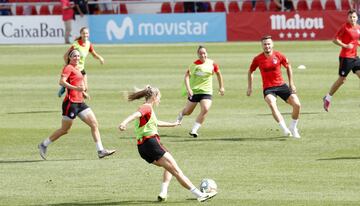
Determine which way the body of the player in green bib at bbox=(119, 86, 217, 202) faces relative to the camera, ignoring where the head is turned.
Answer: to the viewer's right

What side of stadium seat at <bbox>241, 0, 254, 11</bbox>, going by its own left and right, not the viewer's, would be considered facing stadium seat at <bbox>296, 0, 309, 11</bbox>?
left

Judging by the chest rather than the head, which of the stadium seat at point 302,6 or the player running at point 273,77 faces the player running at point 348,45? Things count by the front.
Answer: the stadium seat

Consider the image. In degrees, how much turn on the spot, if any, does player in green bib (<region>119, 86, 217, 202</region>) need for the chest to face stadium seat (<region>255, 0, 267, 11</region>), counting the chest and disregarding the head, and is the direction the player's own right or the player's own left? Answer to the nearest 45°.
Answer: approximately 90° to the player's own left

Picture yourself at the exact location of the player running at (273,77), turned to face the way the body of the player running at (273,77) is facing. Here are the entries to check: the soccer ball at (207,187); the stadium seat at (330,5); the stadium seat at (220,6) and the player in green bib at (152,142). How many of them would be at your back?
2

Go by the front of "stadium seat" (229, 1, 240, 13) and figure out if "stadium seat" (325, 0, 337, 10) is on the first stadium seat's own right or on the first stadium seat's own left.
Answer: on the first stadium seat's own left

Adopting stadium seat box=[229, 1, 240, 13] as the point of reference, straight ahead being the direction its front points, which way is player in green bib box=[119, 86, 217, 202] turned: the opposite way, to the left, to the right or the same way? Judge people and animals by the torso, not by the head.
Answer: to the left

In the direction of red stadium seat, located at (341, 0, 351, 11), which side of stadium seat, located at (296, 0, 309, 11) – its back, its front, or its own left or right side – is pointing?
left
